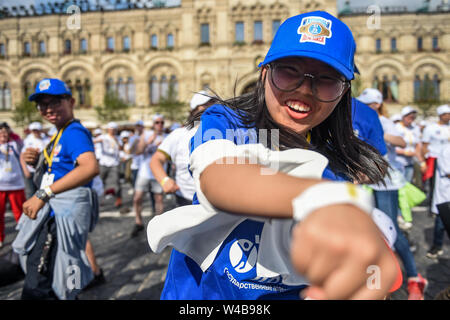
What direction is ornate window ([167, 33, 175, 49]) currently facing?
toward the camera

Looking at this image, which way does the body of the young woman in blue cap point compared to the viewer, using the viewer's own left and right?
facing the viewer

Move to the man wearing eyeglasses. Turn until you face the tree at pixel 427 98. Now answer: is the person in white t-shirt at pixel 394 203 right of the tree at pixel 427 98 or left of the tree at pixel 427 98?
right

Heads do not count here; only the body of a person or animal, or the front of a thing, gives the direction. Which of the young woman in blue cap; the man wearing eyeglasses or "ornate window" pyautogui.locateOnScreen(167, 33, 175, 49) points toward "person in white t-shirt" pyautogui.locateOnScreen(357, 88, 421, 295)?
the ornate window

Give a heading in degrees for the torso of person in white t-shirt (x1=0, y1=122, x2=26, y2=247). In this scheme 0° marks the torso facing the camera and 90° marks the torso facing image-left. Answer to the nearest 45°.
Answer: approximately 0°

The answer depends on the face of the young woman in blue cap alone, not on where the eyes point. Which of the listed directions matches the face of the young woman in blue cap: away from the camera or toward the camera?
toward the camera

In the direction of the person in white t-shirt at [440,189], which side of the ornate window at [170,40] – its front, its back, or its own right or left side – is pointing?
front
